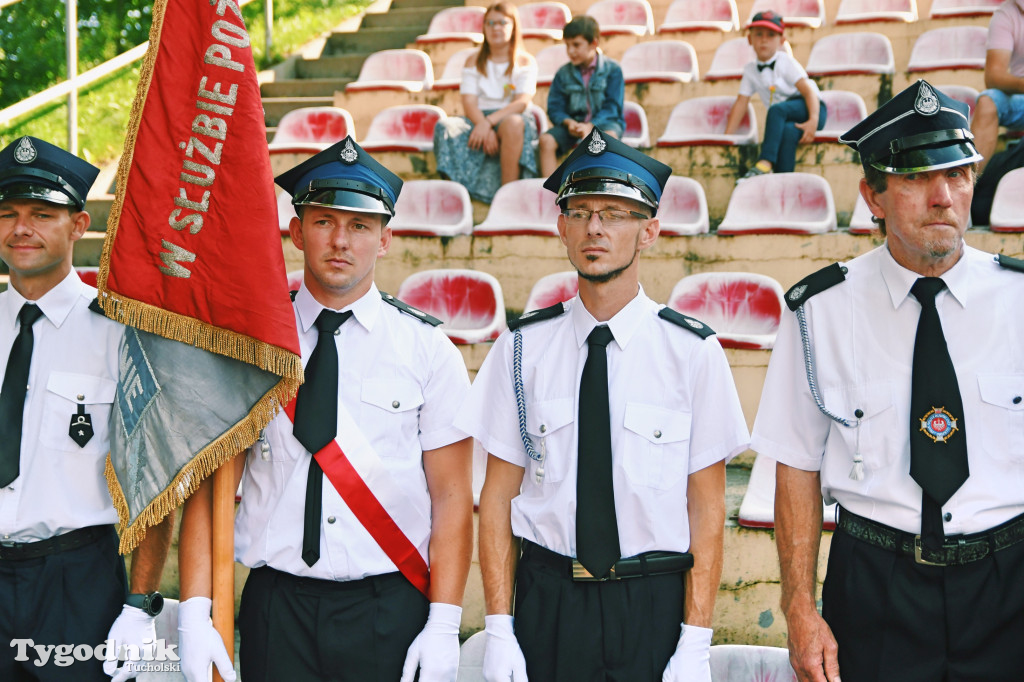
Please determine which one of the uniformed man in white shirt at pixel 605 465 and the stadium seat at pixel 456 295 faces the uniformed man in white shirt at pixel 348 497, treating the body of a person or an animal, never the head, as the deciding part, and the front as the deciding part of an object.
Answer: the stadium seat

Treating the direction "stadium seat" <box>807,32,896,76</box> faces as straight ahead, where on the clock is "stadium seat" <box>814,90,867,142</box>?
"stadium seat" <box>814,90,867,142</box> is roughly at 12 o'clock from "stadium seat" <box>807,32,896,76</box>.

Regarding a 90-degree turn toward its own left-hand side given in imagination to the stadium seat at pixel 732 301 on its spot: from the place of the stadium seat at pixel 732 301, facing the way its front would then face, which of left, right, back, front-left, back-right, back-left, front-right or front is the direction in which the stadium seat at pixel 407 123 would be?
back-left

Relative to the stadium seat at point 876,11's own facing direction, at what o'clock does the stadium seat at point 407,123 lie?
the stadium seat at point 407,123 is roughly at 2 o'clock from the stadium seat at point 876,11.

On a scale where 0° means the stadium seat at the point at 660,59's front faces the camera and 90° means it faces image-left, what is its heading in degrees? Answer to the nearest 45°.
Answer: approximately 0°

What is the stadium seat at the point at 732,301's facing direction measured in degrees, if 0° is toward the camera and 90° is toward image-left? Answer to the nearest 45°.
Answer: approximately 0°

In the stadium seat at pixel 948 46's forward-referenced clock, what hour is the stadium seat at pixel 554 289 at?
the stadium seat at pixel 554 289 is roughly at 1 o'clock from the stadium seat at pixel 948 46.
